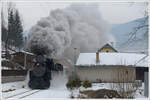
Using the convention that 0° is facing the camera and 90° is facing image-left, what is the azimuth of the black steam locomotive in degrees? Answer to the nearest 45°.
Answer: approximately 45°

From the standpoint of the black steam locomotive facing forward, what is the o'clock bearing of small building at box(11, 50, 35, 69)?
The small building is roughly at 4 o'clock from the black steam locomotive.

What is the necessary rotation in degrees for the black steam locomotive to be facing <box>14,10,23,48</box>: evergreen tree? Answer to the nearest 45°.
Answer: approximately 135° to its right
